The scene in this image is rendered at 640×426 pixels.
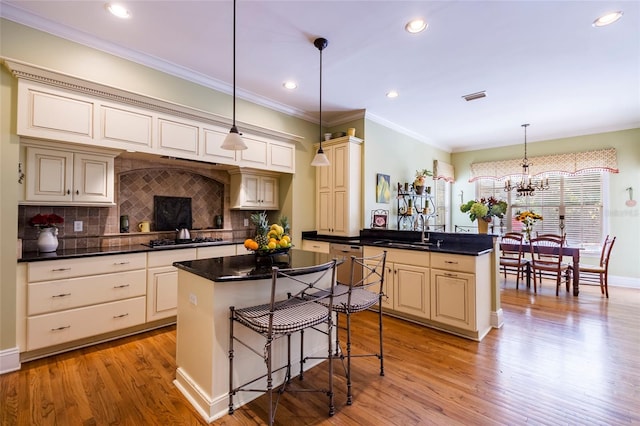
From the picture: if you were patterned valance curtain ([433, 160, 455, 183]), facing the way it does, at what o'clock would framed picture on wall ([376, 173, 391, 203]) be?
The framed picture on wall is roughly at 2 o'clock from the patterned valance curtain.

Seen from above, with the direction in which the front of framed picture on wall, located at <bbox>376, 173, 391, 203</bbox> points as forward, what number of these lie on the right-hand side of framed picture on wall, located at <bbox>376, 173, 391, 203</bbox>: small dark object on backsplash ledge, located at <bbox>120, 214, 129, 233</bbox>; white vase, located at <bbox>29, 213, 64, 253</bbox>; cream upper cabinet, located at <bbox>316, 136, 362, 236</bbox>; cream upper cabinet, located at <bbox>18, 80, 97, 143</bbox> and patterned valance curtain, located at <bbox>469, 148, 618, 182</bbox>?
4

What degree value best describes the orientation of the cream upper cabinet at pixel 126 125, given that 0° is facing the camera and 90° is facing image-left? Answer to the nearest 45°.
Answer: approximately 315°

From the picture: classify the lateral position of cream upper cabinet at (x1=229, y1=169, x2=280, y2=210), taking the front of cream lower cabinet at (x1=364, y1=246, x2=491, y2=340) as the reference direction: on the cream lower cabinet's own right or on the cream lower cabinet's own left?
on the cream lower cabinet's own right

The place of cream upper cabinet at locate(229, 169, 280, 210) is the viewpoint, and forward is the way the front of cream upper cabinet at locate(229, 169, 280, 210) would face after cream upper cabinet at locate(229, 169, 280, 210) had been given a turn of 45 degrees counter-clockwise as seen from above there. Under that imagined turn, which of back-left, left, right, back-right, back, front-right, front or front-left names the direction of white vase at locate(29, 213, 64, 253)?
back-right

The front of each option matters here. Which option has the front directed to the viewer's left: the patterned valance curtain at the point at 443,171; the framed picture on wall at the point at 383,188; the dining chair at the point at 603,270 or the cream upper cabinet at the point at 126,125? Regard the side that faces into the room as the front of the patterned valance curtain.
the dining chair

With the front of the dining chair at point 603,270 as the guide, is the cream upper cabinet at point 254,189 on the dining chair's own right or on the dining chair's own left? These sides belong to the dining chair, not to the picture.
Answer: on the dining chair's own left

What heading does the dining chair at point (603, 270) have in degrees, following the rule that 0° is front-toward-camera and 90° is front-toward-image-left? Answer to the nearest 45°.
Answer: approximately 90°

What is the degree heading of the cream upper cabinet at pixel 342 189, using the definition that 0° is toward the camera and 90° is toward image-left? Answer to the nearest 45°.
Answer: approximately 45°
